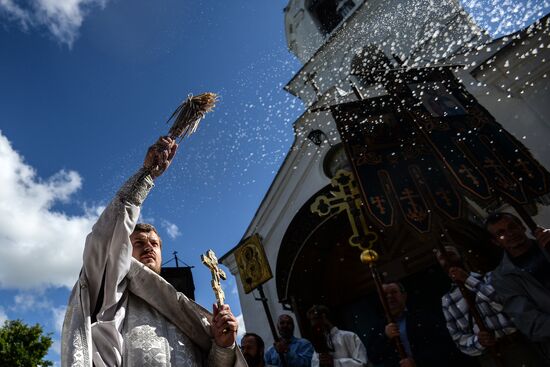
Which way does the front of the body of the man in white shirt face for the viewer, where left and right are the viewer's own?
facing the viewer and to the left of the viewer

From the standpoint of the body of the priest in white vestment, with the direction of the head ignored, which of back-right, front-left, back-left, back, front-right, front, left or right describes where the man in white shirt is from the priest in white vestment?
left

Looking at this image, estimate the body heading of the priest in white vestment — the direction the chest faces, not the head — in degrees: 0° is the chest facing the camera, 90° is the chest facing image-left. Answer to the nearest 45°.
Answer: approximately 315°

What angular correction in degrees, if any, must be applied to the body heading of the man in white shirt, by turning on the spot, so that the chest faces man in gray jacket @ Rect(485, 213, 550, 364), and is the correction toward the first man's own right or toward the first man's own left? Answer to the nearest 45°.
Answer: approximately 90° to the first man's own left

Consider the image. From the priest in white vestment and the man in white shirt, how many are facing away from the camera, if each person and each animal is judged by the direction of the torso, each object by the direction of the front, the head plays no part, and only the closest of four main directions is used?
0

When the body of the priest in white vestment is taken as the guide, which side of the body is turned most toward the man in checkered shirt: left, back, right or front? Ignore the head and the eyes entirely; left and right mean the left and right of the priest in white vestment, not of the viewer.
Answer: left

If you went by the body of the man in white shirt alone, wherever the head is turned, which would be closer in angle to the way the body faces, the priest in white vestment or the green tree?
the priest in white vestment

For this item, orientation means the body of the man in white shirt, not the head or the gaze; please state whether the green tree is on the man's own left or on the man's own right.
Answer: on the man's own right

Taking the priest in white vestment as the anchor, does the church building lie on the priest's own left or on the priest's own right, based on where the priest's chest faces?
on the priest's own left

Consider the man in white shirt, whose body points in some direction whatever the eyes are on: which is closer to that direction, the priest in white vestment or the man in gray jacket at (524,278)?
the priest in white vestment
